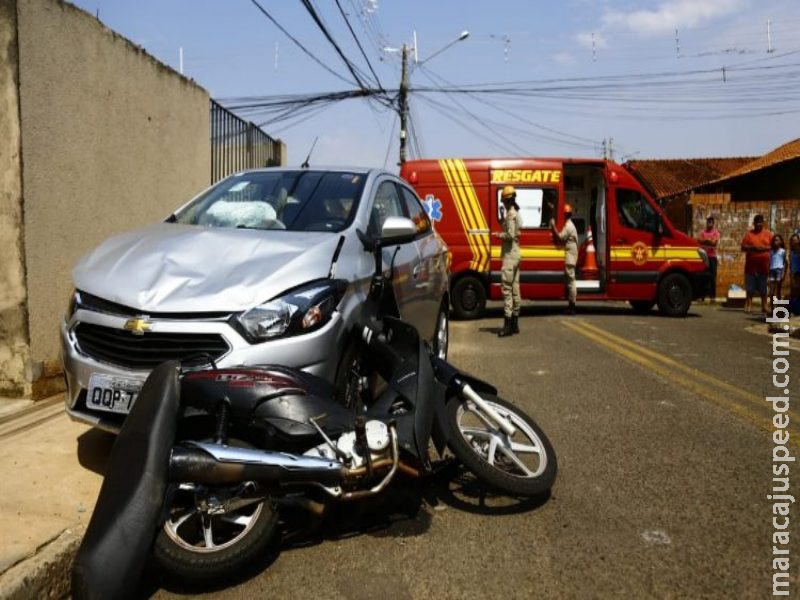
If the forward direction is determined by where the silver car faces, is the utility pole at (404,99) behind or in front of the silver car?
behind

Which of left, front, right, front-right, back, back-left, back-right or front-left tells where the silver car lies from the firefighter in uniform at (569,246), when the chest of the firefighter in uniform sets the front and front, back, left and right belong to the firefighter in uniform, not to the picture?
left

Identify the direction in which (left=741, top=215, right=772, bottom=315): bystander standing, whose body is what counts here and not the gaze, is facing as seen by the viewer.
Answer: toward the camera

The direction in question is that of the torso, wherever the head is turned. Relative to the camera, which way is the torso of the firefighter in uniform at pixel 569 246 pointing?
to the viewer's left

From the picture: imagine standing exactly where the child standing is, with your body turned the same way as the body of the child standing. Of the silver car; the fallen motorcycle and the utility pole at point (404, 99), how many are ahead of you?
2

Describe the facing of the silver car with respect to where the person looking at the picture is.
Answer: facing the viewer and to the left of the viewer

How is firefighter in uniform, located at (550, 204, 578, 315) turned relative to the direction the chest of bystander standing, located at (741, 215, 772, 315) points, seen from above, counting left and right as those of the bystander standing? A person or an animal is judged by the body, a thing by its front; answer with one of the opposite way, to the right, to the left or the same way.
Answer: to the right

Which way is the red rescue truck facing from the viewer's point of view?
to the viewer's right

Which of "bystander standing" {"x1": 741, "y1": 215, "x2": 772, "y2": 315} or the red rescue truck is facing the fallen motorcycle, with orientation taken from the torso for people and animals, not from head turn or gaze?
the bystander standing

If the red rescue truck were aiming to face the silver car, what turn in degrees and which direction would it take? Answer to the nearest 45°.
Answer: approximately 90° to its right
